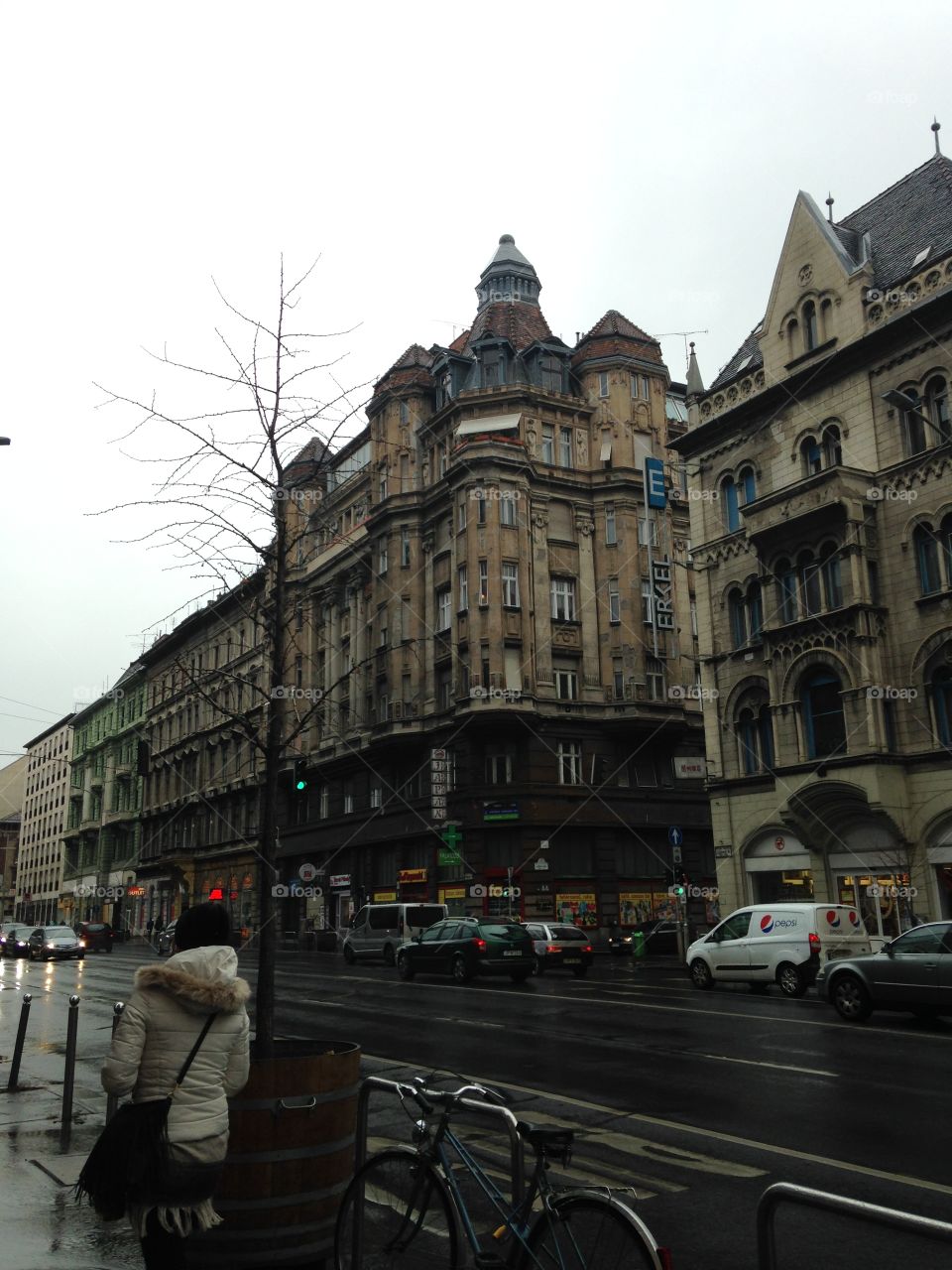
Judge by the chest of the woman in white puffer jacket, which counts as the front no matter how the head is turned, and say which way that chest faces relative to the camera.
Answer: away from the camera

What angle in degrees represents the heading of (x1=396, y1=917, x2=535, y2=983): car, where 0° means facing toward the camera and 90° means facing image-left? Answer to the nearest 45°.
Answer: approximately 135°

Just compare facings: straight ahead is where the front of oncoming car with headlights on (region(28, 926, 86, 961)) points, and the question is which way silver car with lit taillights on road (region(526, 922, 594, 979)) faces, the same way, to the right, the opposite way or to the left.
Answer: the opposite way

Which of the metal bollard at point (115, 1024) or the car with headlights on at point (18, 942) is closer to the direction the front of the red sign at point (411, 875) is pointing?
the metal bollard

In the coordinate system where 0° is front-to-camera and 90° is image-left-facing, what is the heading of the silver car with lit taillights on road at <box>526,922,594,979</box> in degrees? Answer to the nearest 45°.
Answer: approximately 135°

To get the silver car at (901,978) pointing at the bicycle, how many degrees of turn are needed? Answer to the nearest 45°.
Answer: approximately 90° to its left

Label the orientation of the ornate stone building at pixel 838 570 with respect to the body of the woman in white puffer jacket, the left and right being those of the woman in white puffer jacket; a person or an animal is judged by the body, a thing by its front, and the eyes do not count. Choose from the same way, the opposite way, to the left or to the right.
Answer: to the left

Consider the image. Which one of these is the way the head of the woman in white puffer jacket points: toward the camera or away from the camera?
away from the camera

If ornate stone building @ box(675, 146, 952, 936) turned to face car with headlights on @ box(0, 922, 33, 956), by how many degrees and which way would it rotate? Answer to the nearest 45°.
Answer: approximately 45° to its right

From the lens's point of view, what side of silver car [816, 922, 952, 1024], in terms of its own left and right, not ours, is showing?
left
